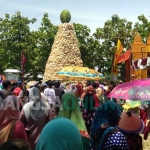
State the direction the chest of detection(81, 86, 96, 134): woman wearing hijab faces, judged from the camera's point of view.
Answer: away from the camera

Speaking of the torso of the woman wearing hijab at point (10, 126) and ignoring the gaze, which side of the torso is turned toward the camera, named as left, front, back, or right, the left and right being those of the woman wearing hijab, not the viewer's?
back

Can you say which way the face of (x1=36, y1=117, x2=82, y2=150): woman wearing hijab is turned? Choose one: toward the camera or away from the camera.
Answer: away from the camera

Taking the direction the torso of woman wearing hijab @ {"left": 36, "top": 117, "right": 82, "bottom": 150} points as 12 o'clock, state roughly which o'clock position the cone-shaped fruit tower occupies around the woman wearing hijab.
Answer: The cone-shaped fruit tower is roughly at 12 o'clock from the woman wearing hijab.

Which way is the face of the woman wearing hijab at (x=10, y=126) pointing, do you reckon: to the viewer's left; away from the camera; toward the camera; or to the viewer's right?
away from the camera

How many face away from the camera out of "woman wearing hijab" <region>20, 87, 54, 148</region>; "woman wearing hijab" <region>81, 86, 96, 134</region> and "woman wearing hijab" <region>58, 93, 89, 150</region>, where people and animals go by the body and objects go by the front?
3

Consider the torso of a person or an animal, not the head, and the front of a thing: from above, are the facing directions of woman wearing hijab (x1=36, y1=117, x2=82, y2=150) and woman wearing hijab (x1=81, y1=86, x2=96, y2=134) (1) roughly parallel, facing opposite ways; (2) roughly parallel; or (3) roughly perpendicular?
roughly parallel

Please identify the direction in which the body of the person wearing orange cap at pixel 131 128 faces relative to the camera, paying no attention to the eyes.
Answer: away from the camera

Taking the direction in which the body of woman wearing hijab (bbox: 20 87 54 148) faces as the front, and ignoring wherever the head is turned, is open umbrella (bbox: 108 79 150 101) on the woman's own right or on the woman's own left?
on the woman's own right

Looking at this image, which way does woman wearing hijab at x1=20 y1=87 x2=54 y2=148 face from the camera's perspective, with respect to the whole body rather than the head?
away from the camera

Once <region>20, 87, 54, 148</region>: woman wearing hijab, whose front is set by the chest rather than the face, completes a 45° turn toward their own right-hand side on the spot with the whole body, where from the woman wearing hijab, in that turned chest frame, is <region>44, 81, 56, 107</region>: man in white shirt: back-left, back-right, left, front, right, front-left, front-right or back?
front-left

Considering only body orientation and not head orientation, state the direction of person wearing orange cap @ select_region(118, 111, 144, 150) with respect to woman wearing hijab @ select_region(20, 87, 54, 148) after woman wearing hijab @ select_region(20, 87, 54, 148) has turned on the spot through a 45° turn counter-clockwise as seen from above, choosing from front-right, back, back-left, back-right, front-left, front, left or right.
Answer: back

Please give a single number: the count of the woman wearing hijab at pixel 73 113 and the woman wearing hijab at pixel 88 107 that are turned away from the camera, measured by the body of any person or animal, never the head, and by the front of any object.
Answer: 2

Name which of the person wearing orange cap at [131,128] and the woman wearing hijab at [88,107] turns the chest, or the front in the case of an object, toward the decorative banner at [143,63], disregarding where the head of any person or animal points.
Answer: the person wearing orange cap at [131,128]

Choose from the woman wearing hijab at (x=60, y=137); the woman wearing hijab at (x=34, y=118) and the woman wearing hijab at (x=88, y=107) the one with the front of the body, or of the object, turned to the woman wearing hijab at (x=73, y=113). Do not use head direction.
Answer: the woman wearing hijab at (x=60, y=137)

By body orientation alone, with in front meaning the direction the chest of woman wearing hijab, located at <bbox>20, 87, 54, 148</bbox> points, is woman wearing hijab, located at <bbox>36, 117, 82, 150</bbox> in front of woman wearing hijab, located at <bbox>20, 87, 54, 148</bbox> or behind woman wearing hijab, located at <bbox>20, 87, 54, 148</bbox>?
behind

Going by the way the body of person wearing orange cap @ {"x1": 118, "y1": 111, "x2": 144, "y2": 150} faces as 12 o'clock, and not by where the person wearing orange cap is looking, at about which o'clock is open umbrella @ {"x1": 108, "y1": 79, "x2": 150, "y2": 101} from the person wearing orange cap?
The open umbrella is roughly at 12 o'clock from the person wearing orange cap.

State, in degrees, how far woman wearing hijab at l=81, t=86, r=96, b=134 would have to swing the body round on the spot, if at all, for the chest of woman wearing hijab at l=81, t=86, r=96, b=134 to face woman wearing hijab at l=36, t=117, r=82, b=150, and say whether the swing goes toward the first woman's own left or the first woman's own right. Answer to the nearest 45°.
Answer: approximately 180°

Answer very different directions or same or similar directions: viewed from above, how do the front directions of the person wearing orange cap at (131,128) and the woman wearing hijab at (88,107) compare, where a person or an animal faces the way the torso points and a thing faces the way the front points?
same or similar directions
